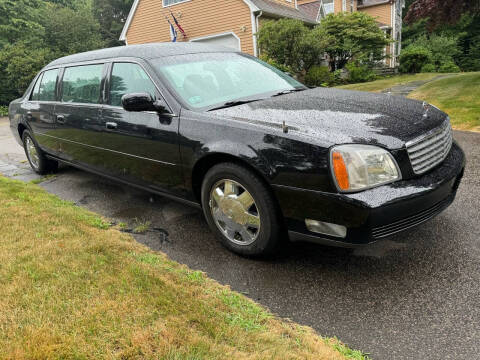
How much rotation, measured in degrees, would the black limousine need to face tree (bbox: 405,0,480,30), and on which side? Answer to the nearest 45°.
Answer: approximately 90° to its left

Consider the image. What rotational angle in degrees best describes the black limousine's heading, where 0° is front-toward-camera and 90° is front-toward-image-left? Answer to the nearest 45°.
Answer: approximately 315°

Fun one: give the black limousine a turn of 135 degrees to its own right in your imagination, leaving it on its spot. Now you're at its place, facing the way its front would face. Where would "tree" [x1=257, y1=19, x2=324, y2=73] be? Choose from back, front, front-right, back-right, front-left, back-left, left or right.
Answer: right

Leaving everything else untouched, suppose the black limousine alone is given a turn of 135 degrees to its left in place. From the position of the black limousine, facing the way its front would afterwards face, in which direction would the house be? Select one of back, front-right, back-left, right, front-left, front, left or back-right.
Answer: front

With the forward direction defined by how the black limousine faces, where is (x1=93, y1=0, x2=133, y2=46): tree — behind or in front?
behind

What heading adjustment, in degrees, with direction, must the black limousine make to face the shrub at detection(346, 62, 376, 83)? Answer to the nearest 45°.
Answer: approximately 135° to its left

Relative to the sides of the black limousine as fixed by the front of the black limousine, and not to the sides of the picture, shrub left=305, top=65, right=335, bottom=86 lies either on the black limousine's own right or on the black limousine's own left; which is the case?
on the black limousine's own left

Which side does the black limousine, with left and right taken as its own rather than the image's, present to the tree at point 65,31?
back
